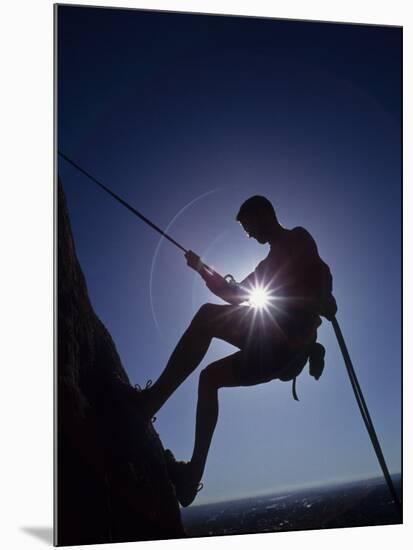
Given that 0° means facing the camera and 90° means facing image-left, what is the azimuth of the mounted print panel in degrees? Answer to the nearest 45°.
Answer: approximately 315°
